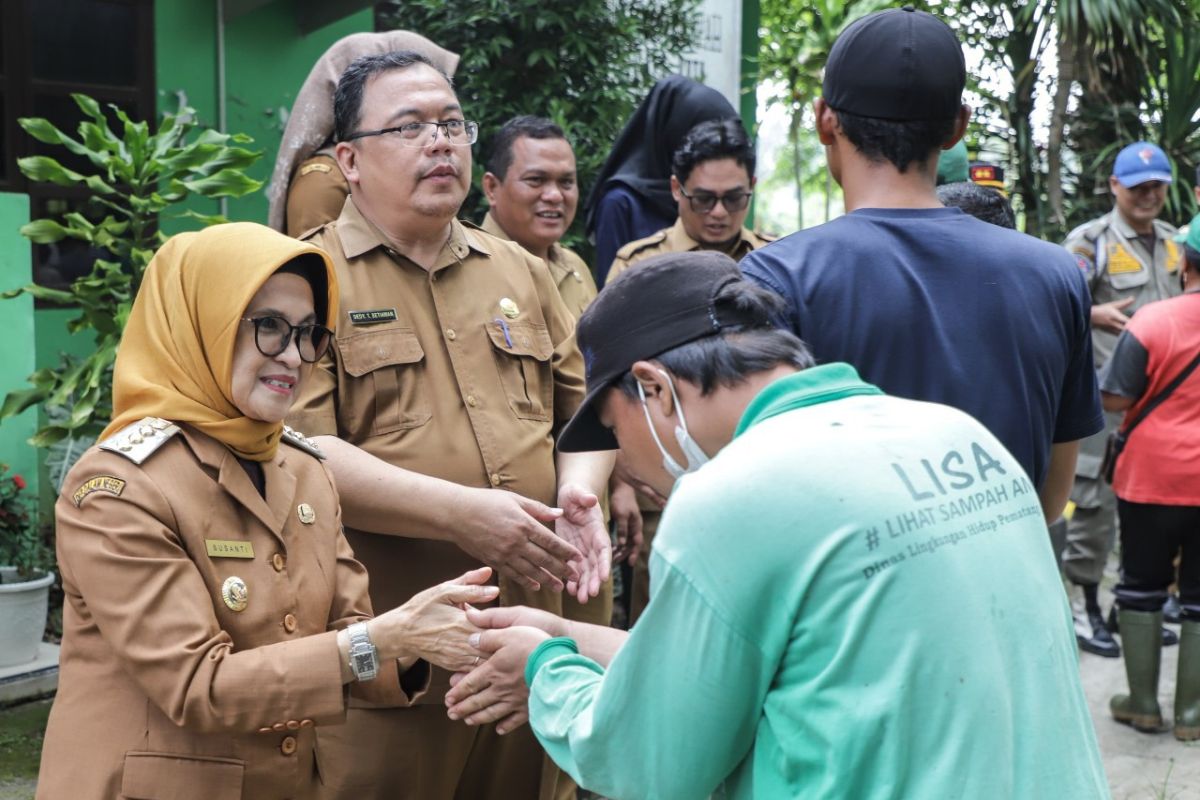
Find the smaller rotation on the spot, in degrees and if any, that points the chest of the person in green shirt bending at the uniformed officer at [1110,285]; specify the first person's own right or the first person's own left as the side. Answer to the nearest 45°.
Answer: approximately 45° to the first person's own right

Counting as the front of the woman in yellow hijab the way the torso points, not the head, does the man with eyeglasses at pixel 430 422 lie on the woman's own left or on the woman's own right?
on the woman's own left

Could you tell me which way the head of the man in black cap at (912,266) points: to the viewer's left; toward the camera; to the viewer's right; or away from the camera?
away from the camera

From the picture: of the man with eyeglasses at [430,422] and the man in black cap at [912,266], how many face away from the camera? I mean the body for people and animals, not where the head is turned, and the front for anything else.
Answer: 1

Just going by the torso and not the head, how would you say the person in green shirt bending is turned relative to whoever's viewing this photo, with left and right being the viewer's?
facing away from the viewer and to the left of the viewer

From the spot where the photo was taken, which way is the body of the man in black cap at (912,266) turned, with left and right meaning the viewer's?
facing away from the viewer

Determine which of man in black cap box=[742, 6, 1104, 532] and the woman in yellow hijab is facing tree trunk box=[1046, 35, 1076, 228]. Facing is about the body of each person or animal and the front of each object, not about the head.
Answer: the man in black cap

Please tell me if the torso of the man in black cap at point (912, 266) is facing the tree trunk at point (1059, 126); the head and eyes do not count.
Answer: yes

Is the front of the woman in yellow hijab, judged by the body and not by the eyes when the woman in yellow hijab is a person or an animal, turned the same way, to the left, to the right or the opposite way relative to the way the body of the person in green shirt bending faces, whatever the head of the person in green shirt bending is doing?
the opposite way

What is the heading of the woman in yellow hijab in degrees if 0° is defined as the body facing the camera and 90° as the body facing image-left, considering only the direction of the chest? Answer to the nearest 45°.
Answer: approximately 315°

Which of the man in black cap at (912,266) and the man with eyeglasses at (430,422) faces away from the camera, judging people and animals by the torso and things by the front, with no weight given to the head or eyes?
the man in black cap
